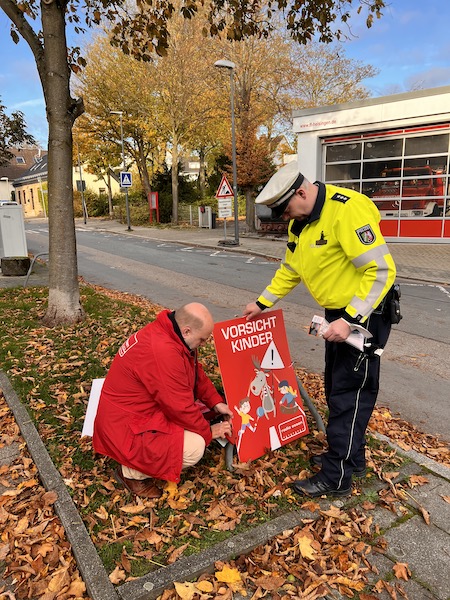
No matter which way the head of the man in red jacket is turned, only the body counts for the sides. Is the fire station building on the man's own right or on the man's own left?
on the man's own left

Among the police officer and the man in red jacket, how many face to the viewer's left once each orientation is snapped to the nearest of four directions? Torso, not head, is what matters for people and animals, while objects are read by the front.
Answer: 1

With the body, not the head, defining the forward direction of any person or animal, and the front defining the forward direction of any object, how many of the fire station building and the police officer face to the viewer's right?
0

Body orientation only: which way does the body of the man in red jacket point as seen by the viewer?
to the viewer's right

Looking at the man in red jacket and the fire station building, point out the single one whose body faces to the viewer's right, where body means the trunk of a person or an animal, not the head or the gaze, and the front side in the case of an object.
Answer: the man in red jacket

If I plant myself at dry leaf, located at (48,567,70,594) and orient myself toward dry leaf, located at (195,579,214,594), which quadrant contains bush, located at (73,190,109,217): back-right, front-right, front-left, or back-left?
back-left

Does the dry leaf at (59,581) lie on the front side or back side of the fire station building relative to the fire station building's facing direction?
on the front side

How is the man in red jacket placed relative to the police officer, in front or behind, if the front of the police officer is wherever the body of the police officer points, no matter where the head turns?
in front

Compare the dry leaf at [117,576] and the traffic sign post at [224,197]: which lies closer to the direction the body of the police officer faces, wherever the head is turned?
the dry leaf

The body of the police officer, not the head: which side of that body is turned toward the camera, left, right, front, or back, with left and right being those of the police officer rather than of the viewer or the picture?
left

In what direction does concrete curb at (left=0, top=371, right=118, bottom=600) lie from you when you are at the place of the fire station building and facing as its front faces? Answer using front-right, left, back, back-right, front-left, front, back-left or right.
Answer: front-left

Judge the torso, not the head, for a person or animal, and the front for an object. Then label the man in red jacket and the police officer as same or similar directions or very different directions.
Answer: very different directions

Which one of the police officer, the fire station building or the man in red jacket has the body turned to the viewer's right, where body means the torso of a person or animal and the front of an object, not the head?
the man in red jacket
